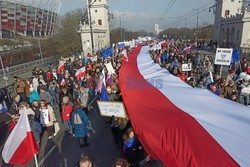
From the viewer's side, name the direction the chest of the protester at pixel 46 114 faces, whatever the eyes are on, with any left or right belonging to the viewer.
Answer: facing the viewer and to the left of the viewer

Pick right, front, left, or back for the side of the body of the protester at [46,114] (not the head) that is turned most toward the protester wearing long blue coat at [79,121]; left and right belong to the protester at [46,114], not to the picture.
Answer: left
